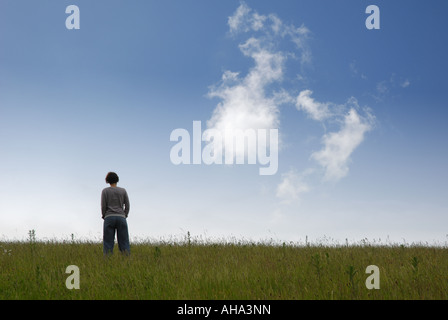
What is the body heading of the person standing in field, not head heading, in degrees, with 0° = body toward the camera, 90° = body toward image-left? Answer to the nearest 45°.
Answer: approximately 180°
